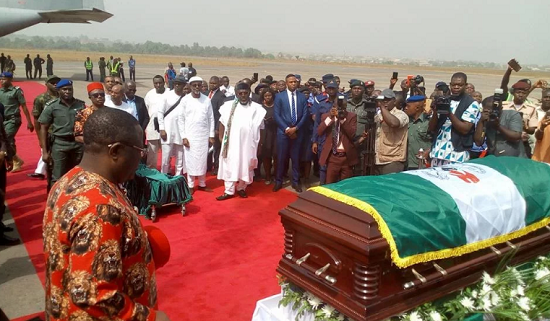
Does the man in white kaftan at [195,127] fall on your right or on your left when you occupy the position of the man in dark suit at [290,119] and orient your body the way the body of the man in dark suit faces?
on your right

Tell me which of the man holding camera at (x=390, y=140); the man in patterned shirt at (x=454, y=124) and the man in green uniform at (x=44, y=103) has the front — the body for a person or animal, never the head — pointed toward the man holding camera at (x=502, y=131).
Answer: the man in green uniform

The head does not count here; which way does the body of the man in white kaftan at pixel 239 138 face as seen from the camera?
toward the camera

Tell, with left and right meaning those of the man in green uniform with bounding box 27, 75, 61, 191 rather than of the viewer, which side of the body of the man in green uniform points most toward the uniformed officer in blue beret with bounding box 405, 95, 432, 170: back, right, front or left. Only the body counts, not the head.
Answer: front

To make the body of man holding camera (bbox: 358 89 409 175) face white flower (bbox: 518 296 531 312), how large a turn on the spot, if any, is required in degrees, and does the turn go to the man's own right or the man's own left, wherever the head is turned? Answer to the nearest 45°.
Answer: approximately 45° to the man's own left

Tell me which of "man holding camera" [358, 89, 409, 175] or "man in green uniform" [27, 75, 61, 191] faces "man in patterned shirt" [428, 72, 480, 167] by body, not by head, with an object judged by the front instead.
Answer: the man in green uniform

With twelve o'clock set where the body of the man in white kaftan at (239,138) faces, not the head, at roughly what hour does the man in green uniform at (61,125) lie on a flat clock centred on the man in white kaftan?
The man in green uniform is roughly at 2 o'clock from the man in white kaftan.

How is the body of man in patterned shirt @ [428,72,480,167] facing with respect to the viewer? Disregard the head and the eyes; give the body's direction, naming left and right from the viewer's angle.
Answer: facing the viewer and to the left of the viewer
